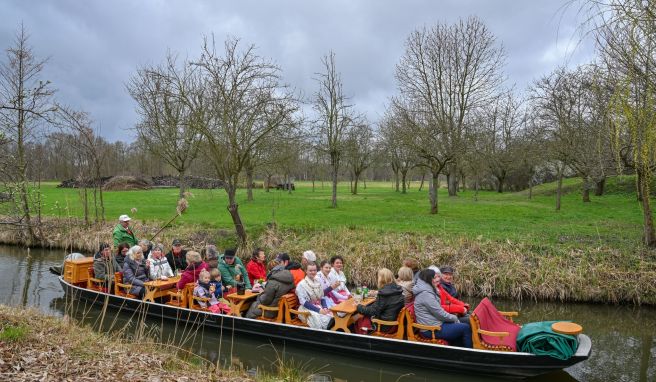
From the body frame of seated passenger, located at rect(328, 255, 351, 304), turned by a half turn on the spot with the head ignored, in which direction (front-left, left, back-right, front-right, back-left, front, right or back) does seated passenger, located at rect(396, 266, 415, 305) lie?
back

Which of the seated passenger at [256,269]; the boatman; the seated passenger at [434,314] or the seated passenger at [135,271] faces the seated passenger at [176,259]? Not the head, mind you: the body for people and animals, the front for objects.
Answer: the boatman

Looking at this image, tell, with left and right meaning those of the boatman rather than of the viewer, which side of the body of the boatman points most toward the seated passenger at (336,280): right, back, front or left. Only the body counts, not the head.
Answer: front

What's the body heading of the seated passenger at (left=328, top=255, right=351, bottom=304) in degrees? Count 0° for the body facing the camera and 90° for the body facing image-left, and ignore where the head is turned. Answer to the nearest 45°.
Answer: approximately 315°

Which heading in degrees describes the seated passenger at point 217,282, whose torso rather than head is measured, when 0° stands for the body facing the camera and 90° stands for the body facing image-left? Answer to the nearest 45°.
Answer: approximately 315°

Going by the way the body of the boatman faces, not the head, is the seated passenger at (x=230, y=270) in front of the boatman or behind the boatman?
in front

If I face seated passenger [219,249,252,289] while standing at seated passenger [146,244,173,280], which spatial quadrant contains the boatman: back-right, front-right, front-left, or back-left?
back-left

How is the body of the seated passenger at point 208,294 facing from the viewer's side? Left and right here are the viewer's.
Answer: facing the viewer and to the right of the viewer

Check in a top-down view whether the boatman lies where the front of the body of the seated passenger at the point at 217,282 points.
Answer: no

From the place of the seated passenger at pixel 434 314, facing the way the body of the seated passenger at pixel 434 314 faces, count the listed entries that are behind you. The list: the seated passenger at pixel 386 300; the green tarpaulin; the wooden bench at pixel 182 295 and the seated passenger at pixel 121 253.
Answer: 3

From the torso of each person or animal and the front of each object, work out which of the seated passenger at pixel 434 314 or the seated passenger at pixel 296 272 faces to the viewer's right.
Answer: the seated passenger at pixel 434 314

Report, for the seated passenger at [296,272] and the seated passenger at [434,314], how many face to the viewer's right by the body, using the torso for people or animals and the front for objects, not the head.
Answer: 1

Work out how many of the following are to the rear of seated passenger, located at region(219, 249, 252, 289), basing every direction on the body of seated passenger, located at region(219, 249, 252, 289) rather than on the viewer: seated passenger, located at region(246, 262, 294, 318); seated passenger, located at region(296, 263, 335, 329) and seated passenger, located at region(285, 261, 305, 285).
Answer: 0

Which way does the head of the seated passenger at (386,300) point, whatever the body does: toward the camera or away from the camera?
away from the camera
